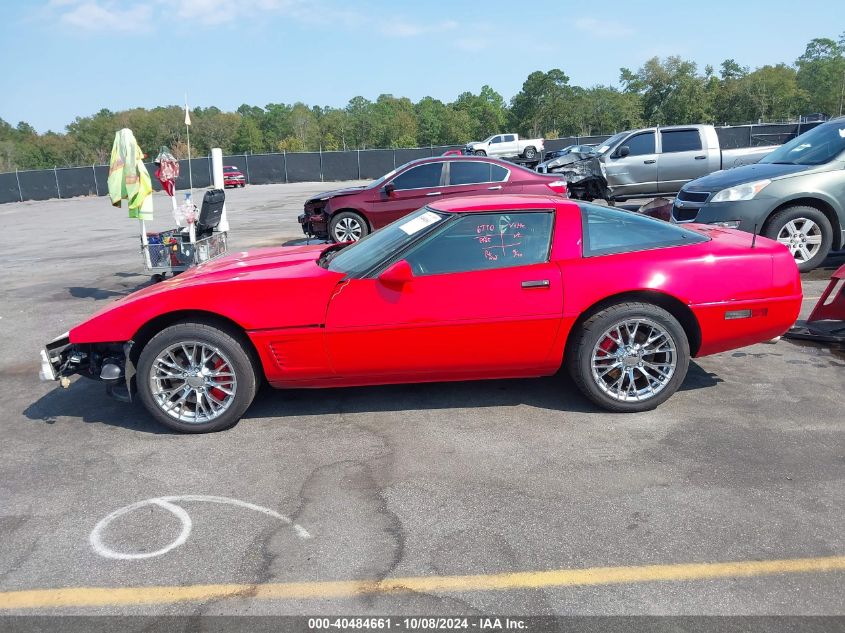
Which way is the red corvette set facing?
to the viewer's left

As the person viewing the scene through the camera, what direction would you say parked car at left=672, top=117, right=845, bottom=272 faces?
facing the viewer and to the left of the viewer

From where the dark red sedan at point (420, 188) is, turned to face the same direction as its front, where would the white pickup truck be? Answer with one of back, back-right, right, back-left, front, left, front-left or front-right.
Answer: right

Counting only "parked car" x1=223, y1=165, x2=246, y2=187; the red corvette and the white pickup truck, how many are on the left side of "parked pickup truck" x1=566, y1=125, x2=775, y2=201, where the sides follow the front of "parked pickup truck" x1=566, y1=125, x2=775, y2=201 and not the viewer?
1

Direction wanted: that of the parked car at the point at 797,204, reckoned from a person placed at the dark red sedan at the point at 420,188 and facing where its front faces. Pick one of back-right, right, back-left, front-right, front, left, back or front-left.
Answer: back-left

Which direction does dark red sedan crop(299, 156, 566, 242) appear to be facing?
to the viewer's left

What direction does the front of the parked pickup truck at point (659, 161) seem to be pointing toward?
to the viewer's left

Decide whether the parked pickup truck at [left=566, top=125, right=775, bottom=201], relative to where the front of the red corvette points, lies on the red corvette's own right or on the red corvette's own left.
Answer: on the red corvette's own right

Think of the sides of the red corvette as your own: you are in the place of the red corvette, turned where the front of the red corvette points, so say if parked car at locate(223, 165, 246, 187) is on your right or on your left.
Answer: on your right

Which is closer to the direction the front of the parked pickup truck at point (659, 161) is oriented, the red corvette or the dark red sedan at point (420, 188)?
the dark red sedan

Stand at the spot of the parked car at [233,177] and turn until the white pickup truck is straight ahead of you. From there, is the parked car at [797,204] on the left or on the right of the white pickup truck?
right
